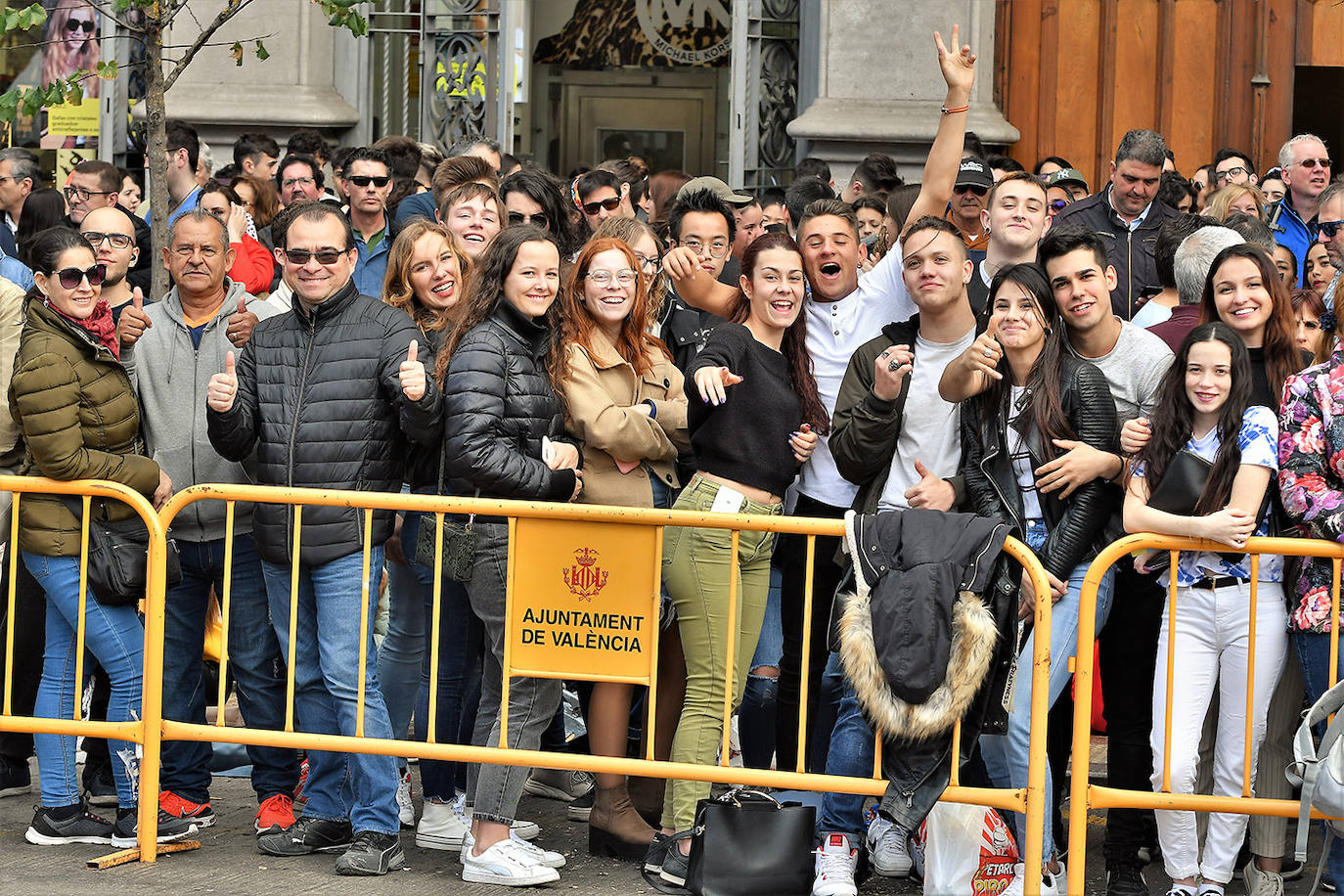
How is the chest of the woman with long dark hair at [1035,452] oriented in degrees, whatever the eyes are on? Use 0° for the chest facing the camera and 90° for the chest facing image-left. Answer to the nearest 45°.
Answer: approximately 45°

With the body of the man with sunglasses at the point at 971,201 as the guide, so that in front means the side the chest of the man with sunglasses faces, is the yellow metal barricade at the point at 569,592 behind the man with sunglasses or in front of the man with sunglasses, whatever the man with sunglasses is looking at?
in front

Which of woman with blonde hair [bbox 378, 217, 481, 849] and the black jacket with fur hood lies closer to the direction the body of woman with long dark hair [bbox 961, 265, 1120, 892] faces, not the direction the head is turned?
the black jacket with fur hood

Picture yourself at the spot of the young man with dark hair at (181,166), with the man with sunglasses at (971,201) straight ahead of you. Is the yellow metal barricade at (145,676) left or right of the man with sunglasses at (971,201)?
right

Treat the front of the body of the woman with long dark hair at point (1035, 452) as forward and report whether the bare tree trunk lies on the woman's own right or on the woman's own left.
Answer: on the woman's own right

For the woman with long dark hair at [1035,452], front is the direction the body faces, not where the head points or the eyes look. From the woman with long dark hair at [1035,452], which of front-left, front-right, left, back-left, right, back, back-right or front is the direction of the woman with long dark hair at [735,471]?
front-right

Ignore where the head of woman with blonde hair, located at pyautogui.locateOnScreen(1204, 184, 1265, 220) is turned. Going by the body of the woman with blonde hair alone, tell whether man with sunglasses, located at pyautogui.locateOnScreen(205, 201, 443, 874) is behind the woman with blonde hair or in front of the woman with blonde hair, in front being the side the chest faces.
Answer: in front

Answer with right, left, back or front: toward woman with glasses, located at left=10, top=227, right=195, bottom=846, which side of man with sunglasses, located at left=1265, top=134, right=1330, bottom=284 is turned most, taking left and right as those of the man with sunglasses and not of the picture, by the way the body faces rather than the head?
right

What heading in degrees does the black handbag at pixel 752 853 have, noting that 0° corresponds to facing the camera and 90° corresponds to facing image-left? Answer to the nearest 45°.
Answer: approximately 0°

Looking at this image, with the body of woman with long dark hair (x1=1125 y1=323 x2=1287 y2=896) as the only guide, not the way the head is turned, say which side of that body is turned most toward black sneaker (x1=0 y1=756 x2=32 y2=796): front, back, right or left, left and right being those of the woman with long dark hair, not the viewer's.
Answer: right
